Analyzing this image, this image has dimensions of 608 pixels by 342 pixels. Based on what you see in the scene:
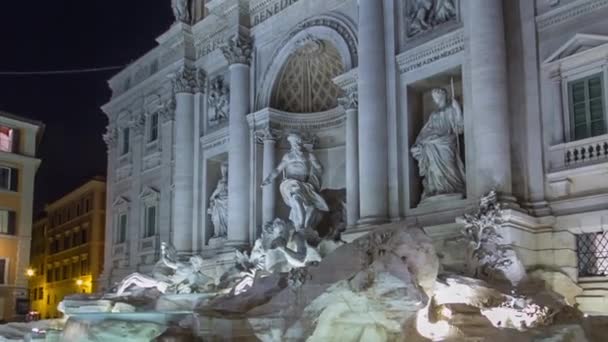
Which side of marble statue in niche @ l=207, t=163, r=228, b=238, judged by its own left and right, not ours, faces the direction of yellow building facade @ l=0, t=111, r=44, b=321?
right

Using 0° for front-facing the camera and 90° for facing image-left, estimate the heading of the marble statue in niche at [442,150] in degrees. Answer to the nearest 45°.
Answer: approximately 45°

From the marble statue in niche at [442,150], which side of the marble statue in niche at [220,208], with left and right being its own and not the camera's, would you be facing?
left

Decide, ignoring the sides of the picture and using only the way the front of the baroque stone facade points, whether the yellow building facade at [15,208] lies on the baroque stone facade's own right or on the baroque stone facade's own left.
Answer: on the baroque stone facade's own right

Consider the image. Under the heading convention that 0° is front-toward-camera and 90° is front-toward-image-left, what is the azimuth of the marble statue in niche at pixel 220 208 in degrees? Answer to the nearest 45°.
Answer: approximately 45°

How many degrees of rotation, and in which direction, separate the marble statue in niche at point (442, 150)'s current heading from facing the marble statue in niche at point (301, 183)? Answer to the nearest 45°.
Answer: approximately 90° to its right
